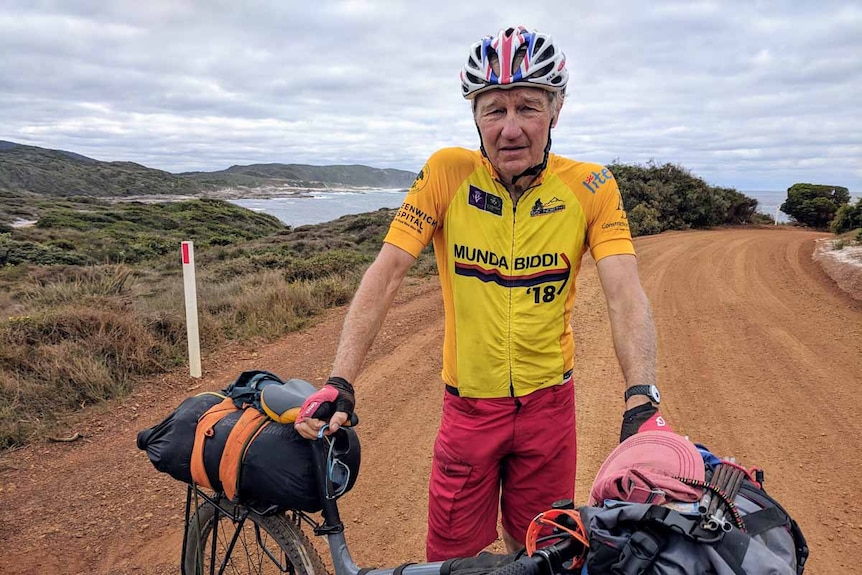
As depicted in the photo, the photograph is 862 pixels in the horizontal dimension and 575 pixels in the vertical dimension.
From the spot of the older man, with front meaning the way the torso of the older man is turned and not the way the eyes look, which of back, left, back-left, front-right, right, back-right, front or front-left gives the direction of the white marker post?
back-right

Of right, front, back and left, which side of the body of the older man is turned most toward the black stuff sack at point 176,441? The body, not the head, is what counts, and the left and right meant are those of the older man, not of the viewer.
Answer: right

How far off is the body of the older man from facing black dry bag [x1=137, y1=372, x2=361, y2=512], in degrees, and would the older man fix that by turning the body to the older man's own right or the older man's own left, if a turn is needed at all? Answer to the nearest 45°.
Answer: approximately 45° to the older man's own right

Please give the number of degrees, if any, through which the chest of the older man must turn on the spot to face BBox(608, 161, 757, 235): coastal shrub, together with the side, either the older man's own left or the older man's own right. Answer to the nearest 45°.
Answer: approximately 180°

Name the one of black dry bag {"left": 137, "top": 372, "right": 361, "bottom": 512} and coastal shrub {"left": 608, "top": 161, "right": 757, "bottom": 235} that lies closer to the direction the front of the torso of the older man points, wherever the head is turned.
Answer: the black dry bag

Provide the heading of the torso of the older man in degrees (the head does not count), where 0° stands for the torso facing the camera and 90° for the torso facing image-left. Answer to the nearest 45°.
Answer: approximately 0°

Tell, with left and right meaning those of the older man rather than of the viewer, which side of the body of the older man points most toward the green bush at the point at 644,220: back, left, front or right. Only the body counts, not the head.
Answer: back

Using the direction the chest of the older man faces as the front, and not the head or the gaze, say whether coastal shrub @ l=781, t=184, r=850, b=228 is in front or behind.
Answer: behind
